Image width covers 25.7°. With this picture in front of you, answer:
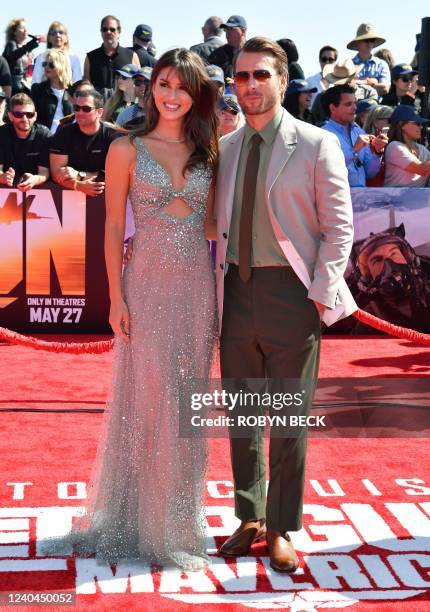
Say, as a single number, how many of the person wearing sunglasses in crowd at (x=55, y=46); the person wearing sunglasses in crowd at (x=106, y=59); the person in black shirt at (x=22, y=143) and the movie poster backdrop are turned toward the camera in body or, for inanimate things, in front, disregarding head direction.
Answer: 4

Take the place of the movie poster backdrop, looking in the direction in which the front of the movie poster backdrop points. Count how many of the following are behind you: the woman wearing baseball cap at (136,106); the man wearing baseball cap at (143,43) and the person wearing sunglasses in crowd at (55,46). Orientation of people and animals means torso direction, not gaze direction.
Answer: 3

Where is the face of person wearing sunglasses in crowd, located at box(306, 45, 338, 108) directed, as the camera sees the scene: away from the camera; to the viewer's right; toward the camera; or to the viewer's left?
toward the camera

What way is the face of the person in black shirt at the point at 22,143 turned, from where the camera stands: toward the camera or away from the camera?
toward the camera

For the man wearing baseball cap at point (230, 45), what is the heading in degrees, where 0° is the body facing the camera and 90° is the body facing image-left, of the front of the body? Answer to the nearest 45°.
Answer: approximately 45°

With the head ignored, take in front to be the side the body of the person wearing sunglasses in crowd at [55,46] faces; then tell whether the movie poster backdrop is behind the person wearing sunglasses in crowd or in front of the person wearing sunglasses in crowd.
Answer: in front

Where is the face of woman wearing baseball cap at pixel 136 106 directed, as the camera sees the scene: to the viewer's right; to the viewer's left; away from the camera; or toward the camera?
toward the camera

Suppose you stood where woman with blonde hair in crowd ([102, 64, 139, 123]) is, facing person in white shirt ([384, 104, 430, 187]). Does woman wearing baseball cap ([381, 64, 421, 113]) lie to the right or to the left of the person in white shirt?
left

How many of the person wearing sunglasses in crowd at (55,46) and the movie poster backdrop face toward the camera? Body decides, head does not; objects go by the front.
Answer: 2

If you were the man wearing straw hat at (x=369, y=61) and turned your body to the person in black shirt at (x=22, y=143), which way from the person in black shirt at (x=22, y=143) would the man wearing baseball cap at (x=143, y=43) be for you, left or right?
right

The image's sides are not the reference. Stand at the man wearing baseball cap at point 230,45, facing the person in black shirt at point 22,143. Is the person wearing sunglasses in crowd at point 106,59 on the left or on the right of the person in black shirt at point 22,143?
right

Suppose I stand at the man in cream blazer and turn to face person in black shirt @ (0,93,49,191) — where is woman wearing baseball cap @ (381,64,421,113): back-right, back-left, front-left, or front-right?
front-right

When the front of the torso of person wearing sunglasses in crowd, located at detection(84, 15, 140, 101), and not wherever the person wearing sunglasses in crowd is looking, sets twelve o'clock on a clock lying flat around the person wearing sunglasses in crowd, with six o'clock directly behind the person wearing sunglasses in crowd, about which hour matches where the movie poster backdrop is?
The movie poster backdrop is roughly at 12 o'clock from the person wearing sunglasses in crowd.

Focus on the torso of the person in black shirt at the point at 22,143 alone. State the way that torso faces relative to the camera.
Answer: toward the camera

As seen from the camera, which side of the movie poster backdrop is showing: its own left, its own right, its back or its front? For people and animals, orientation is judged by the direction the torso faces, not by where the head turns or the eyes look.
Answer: front

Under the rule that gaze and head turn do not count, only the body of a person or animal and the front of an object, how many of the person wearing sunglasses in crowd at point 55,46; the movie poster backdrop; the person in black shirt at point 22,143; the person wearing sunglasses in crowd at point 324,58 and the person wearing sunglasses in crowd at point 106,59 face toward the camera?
5

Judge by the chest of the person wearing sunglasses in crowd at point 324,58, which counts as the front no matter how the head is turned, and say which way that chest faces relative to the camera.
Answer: toward the camera

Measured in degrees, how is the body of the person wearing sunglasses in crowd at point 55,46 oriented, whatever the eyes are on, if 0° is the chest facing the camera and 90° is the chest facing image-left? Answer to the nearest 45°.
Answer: approximately 0°

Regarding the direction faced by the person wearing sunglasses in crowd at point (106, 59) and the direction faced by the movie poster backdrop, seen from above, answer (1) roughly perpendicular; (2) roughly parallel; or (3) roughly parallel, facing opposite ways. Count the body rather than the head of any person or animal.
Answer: roughly parallel
